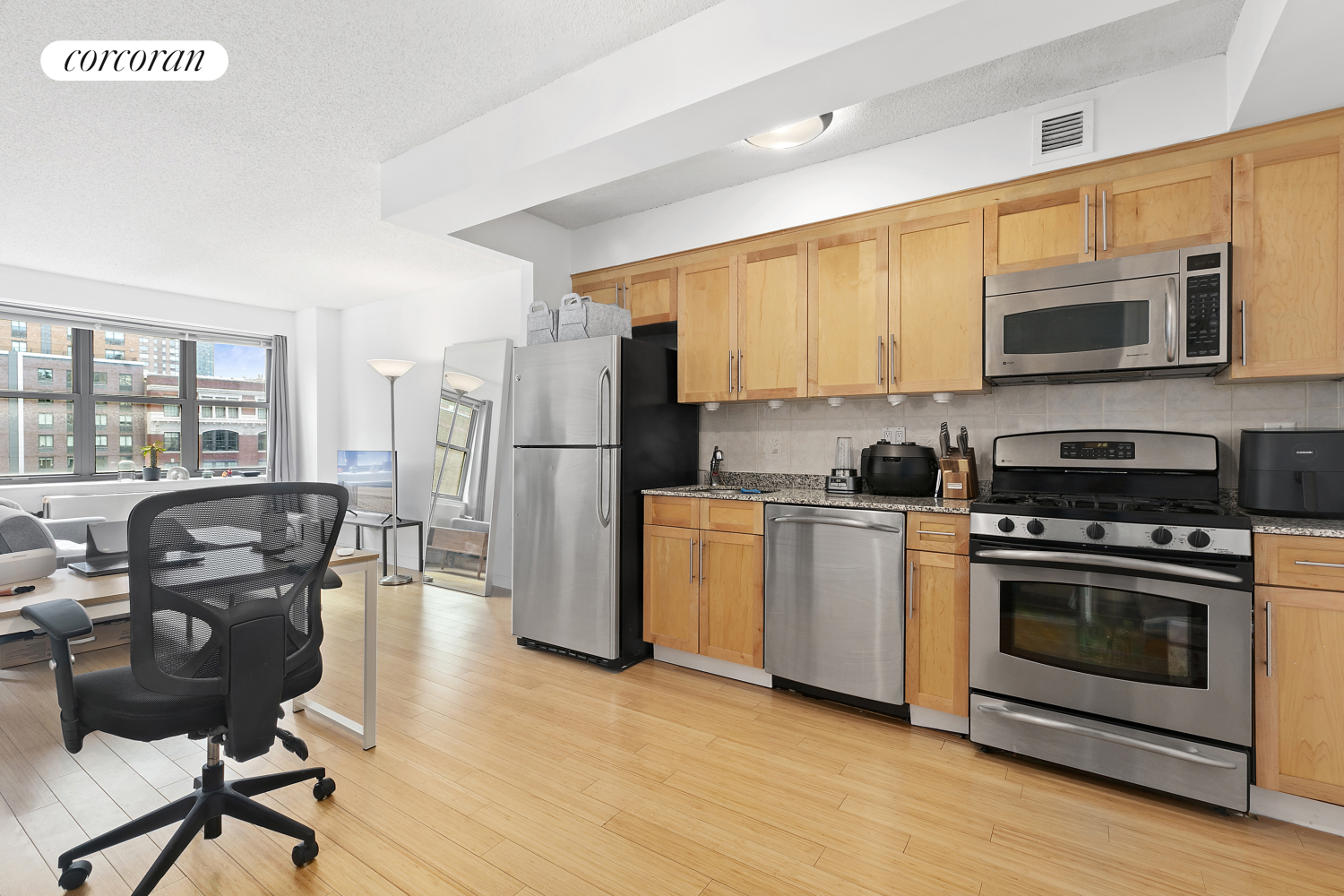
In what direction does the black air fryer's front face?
toward the camera

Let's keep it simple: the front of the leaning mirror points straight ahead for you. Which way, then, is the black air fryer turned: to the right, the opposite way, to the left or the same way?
the same way

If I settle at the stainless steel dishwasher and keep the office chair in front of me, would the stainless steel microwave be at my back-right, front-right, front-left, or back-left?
back-left

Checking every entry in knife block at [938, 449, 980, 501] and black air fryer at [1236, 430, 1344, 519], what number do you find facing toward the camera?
2

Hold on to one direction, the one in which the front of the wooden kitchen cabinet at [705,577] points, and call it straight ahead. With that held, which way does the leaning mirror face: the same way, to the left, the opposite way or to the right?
the same way

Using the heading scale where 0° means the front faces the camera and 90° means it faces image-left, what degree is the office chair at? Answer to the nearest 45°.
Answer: approximately 135°

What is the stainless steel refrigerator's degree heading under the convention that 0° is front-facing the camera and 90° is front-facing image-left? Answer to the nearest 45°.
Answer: approximately 45°

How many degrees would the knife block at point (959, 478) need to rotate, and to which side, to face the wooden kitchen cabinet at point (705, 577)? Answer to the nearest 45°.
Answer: approximately 90° to its right

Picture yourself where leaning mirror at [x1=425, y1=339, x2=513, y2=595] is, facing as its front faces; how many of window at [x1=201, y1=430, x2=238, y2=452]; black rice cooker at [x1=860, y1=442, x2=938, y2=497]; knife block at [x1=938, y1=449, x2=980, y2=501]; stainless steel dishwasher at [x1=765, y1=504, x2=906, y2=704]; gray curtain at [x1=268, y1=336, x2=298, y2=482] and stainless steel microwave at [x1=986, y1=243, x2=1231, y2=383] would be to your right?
2

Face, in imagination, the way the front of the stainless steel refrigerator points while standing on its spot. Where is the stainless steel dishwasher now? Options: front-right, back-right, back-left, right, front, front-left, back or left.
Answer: left

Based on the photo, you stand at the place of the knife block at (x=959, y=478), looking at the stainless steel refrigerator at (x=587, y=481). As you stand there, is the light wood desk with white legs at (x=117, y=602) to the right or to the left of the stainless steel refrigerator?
left

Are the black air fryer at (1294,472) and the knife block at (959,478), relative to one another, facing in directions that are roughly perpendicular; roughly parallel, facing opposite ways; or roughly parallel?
roughly parallel
